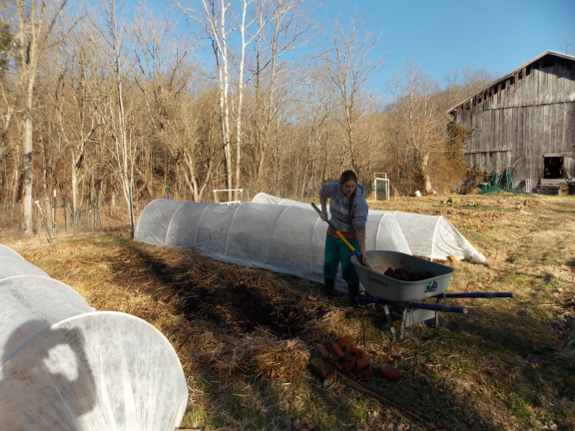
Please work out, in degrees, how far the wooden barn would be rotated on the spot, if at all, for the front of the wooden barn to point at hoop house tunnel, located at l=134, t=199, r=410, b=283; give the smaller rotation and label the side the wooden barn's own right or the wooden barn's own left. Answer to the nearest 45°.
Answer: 0° — it already faces it

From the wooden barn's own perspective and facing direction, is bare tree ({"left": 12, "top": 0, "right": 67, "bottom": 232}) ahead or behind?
ahead

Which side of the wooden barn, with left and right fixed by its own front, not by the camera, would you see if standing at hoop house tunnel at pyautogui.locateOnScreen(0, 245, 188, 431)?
front

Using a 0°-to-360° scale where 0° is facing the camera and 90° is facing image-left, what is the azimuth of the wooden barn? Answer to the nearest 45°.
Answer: approximately 0°

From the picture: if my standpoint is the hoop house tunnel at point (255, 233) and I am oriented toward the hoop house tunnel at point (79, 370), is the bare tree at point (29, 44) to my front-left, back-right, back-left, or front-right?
back-right

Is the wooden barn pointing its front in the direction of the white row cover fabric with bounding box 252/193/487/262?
yes

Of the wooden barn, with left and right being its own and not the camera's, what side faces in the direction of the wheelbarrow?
front

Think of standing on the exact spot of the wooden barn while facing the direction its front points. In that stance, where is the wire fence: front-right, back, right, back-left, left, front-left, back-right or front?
front-right
